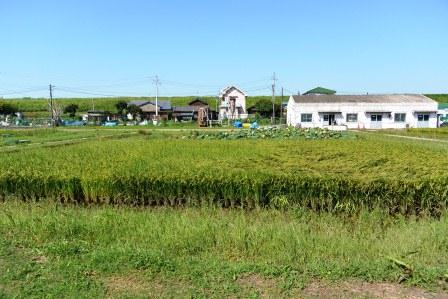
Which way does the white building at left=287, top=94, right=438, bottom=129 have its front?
toward the camera
